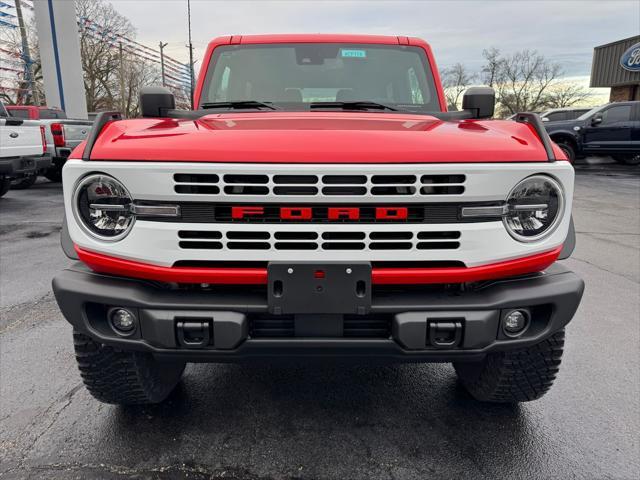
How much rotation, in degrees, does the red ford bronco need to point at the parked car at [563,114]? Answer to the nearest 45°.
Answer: approximately 135° to its left

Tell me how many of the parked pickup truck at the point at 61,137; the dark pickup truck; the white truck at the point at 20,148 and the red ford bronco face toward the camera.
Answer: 1

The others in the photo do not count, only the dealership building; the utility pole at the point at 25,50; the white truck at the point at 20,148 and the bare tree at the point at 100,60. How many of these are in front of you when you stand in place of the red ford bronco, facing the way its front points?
0

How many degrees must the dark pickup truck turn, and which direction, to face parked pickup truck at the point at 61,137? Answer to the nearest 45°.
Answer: approximately 45° to its left

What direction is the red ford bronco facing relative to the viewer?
toward the camera

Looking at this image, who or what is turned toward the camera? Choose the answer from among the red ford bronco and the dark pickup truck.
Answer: the red ford bronco

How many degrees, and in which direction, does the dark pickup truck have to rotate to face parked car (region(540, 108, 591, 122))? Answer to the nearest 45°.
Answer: approximately 45° to its right

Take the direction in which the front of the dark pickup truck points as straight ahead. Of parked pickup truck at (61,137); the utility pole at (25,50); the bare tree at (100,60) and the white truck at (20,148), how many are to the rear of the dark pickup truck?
0

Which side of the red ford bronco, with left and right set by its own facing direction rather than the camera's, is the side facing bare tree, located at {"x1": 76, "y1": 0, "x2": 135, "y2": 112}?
back

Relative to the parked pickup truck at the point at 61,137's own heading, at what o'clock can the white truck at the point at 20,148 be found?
The white truck is roughly at 8 o'clock from the parked pickup truck.

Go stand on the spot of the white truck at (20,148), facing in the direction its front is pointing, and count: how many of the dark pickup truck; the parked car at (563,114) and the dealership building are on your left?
0

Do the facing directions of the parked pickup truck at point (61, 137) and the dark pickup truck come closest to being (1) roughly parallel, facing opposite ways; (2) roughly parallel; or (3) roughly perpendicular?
roughly parallel

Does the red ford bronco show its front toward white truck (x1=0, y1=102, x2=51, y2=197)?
no

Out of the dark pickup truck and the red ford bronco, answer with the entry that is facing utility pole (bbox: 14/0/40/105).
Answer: the dark pickup truck

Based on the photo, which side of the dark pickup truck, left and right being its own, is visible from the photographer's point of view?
left

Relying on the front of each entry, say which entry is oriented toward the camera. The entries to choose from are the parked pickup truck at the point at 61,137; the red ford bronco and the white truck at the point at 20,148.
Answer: the red ford bronco
